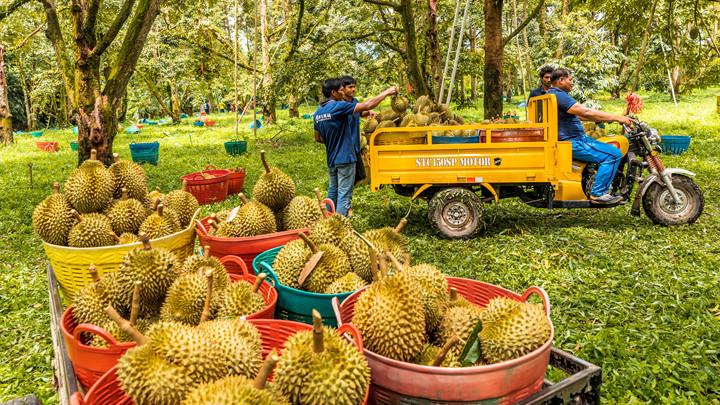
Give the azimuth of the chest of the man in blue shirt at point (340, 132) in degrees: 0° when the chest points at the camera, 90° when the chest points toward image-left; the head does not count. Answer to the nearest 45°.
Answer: approximately 225°

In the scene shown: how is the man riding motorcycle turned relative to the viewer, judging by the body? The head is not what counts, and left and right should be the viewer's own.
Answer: facing to the right of the viewer

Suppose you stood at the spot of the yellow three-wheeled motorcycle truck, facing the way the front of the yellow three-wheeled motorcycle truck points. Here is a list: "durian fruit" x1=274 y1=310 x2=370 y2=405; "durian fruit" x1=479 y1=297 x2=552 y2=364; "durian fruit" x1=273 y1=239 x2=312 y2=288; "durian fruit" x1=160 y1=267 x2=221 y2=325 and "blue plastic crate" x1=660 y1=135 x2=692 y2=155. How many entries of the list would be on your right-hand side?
4

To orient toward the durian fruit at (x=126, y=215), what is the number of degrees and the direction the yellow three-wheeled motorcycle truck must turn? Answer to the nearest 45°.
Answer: approximately 135° to its right

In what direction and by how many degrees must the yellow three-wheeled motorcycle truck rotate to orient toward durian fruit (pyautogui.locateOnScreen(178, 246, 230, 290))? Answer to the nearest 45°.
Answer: approximately 90° to its right

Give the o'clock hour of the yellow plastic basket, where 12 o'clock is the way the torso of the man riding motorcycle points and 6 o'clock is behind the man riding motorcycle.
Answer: The yellow plastic basket is roughly at 4 o'clock from the man riding motorcycle.

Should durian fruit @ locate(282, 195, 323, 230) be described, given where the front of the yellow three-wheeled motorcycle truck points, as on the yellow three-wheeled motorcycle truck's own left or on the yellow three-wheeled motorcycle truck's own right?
on the yellow three-wheeled motorcycle truck's own right

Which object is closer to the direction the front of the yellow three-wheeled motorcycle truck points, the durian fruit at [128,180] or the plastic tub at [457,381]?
the plastic tub

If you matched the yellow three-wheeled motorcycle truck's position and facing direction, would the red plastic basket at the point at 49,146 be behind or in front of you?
behind

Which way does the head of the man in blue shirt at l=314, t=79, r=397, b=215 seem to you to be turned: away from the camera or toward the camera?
away from the camera

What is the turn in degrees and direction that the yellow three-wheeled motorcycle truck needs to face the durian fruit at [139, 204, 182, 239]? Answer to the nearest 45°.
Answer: approximately 135° to its right

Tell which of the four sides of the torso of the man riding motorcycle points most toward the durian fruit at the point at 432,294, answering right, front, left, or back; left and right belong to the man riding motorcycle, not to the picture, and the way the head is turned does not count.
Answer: right

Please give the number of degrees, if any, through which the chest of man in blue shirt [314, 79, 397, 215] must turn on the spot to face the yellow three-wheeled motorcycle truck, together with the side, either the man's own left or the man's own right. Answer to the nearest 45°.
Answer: approximately 45° to the man's own right

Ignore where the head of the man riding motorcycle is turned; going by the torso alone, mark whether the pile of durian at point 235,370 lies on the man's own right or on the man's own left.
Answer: on the man's own right
